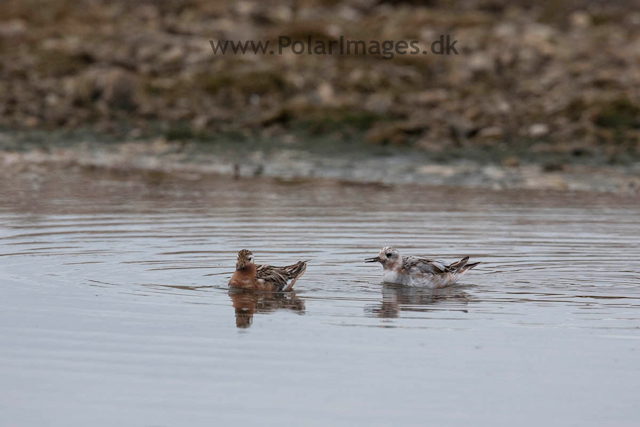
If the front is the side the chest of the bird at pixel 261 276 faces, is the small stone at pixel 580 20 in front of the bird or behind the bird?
behind

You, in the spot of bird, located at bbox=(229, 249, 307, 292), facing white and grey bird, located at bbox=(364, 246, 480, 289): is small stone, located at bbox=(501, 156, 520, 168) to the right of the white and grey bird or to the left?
left

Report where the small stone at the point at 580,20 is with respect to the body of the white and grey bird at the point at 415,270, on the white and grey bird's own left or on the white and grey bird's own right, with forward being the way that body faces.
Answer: on the white and grey bird's own right

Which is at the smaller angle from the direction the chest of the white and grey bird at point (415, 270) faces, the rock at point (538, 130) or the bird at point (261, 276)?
the bird

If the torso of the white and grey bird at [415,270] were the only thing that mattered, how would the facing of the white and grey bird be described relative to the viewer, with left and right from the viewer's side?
facing to the left of the viewer

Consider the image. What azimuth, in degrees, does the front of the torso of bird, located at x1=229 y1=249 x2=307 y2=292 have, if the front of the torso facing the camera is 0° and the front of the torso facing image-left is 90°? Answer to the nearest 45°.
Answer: approximately 45°
